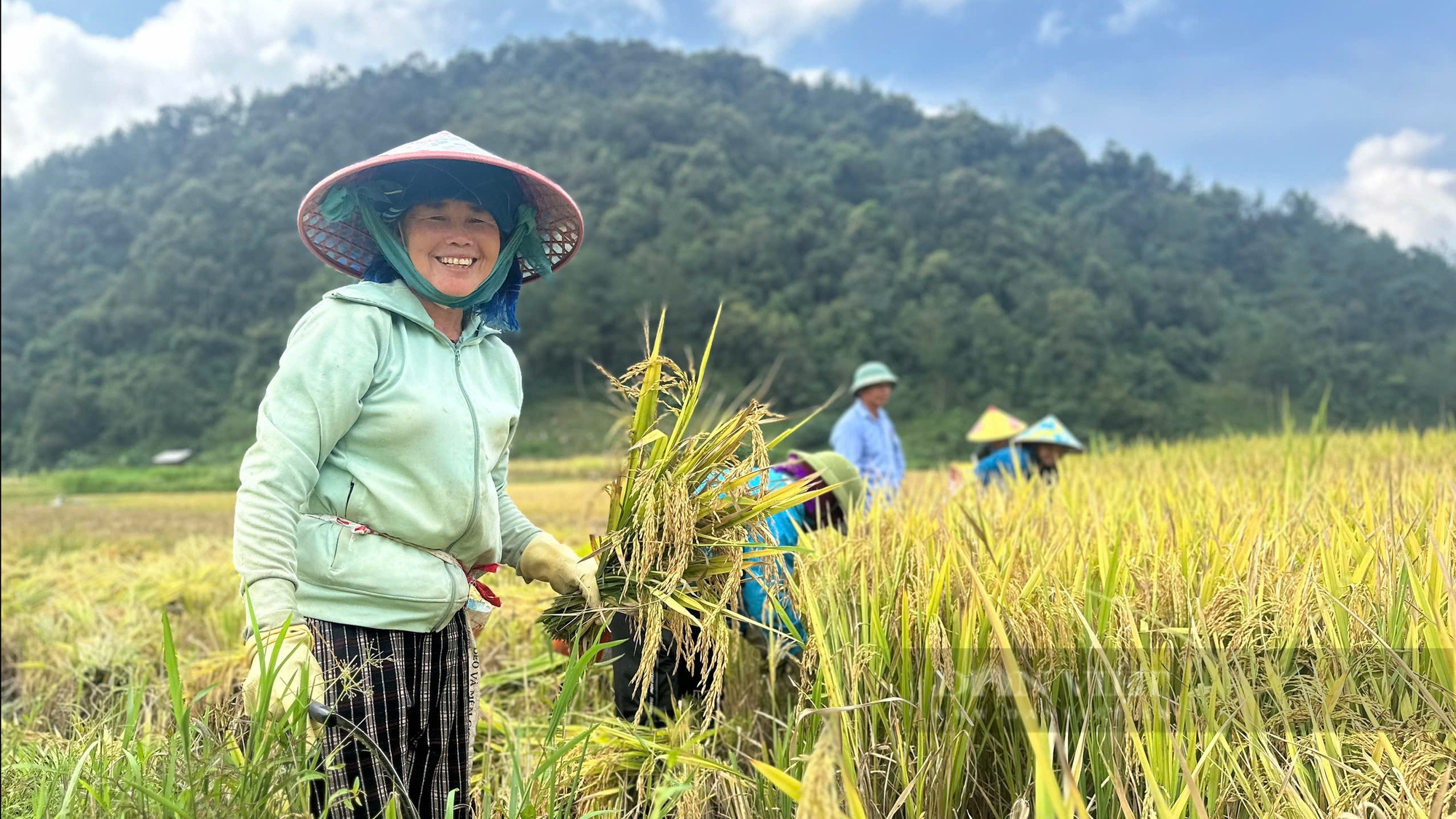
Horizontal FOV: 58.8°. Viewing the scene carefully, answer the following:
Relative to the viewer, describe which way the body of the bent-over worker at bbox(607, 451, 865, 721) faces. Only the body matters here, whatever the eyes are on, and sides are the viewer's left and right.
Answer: facing to the right of the viewer

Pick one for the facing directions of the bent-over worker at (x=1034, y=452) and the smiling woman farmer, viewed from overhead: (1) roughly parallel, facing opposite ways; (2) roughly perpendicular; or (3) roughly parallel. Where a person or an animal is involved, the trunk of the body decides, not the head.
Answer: roughly parallel

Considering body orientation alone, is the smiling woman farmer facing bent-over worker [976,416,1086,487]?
no

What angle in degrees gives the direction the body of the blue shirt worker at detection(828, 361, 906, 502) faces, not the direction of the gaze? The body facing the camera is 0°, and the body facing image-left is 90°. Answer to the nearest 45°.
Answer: approximately 315°

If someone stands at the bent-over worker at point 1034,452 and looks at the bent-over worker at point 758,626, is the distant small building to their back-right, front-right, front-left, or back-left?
back-right

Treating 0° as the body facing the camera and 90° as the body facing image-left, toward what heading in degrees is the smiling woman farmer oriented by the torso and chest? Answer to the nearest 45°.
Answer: approximately 315°

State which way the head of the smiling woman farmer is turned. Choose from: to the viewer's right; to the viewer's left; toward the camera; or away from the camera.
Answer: toward the camera

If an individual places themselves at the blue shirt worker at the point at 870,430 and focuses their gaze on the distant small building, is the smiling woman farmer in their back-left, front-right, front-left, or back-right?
back-left

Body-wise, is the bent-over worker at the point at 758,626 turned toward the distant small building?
no

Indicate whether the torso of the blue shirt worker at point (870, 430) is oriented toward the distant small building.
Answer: no

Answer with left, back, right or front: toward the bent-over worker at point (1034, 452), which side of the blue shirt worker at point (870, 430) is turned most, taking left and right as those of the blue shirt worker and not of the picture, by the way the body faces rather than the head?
left

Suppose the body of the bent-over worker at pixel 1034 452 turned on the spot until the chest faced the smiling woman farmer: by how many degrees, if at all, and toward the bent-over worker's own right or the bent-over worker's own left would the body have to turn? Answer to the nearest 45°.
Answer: approximately 90° to the bent-over worker's own right
